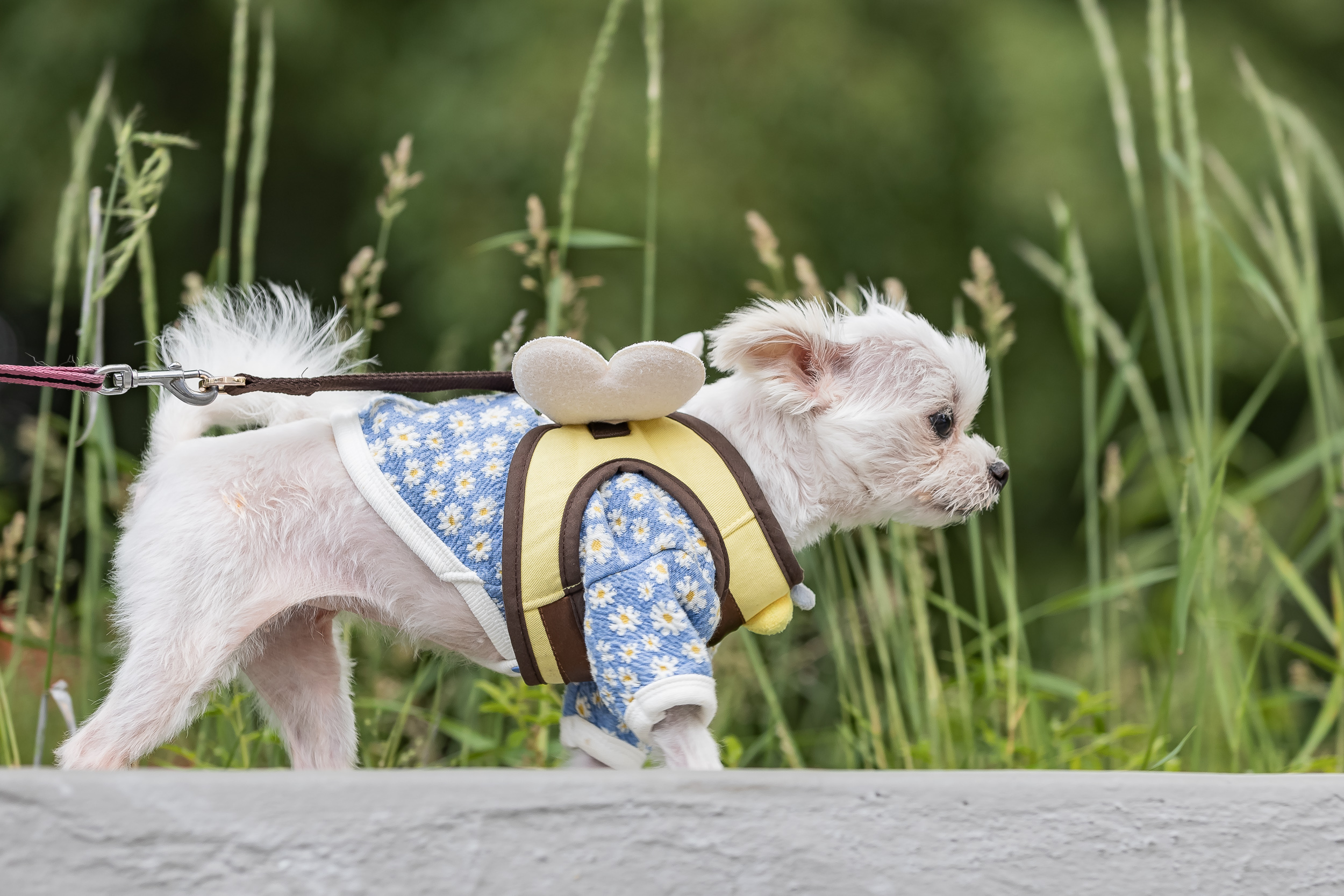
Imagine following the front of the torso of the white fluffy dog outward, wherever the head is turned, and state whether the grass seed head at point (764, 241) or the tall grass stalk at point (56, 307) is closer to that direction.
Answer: the grass seed head

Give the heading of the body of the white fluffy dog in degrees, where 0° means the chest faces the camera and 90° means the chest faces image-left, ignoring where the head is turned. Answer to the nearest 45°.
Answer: approximately 270°

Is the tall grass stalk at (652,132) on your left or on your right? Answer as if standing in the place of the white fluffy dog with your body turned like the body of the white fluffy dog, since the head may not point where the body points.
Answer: on your left

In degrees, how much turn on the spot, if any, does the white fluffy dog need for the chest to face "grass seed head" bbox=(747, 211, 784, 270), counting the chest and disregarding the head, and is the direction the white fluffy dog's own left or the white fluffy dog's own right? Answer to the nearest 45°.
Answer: approximately 45° to the white fluffy dog's own left

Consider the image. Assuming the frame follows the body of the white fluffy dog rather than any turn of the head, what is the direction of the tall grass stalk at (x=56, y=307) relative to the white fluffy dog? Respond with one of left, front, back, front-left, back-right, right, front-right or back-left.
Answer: back-left
